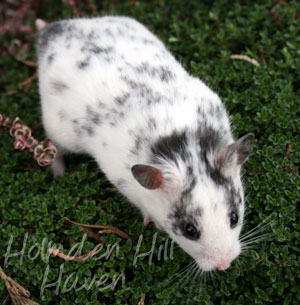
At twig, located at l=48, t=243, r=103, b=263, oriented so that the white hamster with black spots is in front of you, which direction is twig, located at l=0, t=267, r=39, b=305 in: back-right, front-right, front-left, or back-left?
back-left

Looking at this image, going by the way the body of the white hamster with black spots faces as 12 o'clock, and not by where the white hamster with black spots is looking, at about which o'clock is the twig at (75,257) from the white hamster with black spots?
The twig is roughly at 3 o'clock from the white hamster with black spots.

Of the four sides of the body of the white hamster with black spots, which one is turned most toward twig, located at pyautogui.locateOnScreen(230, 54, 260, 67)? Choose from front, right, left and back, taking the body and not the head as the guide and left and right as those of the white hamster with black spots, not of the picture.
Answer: left

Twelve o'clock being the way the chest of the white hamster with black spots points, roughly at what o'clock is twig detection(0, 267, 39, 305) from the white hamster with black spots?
The twig is roughly at 3 o'clock from the white hamster with black spots.
